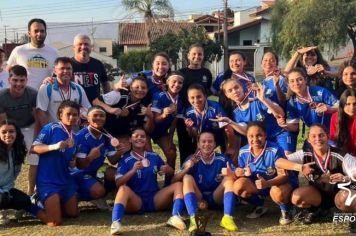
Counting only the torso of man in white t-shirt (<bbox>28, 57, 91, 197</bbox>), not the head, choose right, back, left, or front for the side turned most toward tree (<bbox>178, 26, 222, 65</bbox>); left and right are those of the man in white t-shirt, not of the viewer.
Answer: back

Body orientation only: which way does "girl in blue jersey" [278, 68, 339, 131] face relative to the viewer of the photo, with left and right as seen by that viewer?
facing the viewer

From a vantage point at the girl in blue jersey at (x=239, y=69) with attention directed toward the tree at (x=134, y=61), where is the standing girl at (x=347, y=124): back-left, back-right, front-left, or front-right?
back-right

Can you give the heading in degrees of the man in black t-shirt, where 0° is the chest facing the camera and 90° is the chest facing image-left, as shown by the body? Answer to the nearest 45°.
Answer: approximately 0°

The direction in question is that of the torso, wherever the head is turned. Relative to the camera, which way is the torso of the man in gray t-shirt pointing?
toward the camera

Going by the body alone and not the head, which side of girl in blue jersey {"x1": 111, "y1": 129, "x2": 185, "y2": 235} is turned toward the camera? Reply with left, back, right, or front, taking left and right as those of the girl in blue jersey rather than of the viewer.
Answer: front

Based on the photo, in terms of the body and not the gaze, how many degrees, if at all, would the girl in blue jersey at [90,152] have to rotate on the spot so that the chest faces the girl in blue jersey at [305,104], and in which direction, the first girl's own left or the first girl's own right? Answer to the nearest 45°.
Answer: approximately 45° to the first girl's own left

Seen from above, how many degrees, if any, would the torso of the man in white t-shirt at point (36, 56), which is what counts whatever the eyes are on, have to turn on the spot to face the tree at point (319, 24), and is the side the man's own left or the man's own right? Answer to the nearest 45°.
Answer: approximately 135° to the man's own left

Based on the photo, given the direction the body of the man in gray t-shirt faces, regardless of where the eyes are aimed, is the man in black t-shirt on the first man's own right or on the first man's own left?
on the first man's own left

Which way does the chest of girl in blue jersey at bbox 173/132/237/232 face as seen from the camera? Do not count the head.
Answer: toward the camera

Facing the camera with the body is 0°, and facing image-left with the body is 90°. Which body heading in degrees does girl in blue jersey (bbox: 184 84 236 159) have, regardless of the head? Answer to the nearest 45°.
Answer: approximately 0°

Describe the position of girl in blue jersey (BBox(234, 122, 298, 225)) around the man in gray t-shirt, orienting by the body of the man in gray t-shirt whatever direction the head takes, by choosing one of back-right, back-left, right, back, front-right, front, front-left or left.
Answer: front-left
